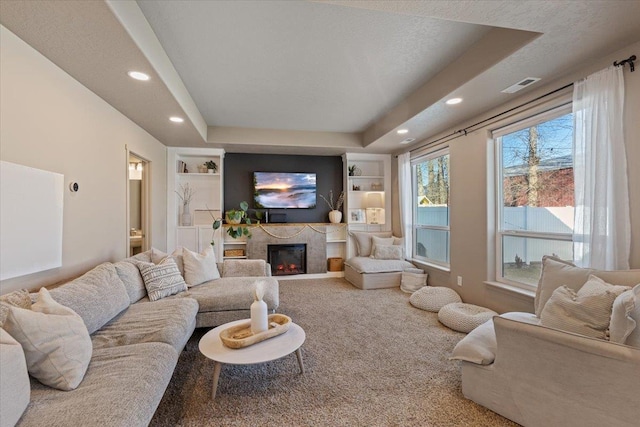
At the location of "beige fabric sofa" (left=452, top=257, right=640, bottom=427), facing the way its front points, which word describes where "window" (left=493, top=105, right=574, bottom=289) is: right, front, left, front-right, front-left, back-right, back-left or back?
right

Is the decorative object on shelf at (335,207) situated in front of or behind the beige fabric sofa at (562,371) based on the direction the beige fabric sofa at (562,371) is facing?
in front

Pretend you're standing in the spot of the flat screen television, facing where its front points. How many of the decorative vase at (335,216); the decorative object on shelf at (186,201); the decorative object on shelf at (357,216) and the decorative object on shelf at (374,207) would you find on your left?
3

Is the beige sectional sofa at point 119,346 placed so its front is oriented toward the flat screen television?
no

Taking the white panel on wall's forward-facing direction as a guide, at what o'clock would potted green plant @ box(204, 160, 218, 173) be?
The potted green plant is roughly at 9 o'clock from the white panel on wall.

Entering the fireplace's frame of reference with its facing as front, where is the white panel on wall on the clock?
The white panel on wall is roughly at 1 o'clock from the fireplace.

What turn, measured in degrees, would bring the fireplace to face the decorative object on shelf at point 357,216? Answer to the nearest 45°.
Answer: approximately 90° to its left

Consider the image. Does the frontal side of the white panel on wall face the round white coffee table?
yes

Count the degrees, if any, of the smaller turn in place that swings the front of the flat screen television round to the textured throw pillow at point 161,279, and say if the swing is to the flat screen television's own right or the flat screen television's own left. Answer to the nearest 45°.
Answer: approximately 45° to the flat screen television's own right

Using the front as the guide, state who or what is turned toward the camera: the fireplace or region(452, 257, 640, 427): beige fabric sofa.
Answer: the fireplace

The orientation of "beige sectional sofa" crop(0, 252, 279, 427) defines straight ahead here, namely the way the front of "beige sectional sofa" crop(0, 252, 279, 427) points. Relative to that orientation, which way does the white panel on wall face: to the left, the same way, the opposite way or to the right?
the same way

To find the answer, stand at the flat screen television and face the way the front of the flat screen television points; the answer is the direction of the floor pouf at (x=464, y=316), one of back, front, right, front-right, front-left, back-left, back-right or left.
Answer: front-left

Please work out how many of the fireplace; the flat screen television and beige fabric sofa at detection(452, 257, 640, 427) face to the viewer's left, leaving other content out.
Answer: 1

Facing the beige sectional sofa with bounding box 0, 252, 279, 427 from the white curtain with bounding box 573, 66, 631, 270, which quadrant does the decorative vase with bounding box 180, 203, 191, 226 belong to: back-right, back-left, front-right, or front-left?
front-right

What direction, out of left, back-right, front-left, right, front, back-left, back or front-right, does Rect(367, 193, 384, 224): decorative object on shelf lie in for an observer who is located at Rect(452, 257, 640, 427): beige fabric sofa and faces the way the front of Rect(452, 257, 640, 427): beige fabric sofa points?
front-right

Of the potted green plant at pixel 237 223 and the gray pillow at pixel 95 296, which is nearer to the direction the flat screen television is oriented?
the gray pillow

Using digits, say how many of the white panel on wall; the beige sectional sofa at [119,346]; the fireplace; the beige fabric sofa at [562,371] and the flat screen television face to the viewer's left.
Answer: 1

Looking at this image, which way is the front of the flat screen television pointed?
toward the camera

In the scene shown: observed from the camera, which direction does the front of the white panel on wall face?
facing the viewer and to the right of the viewer
